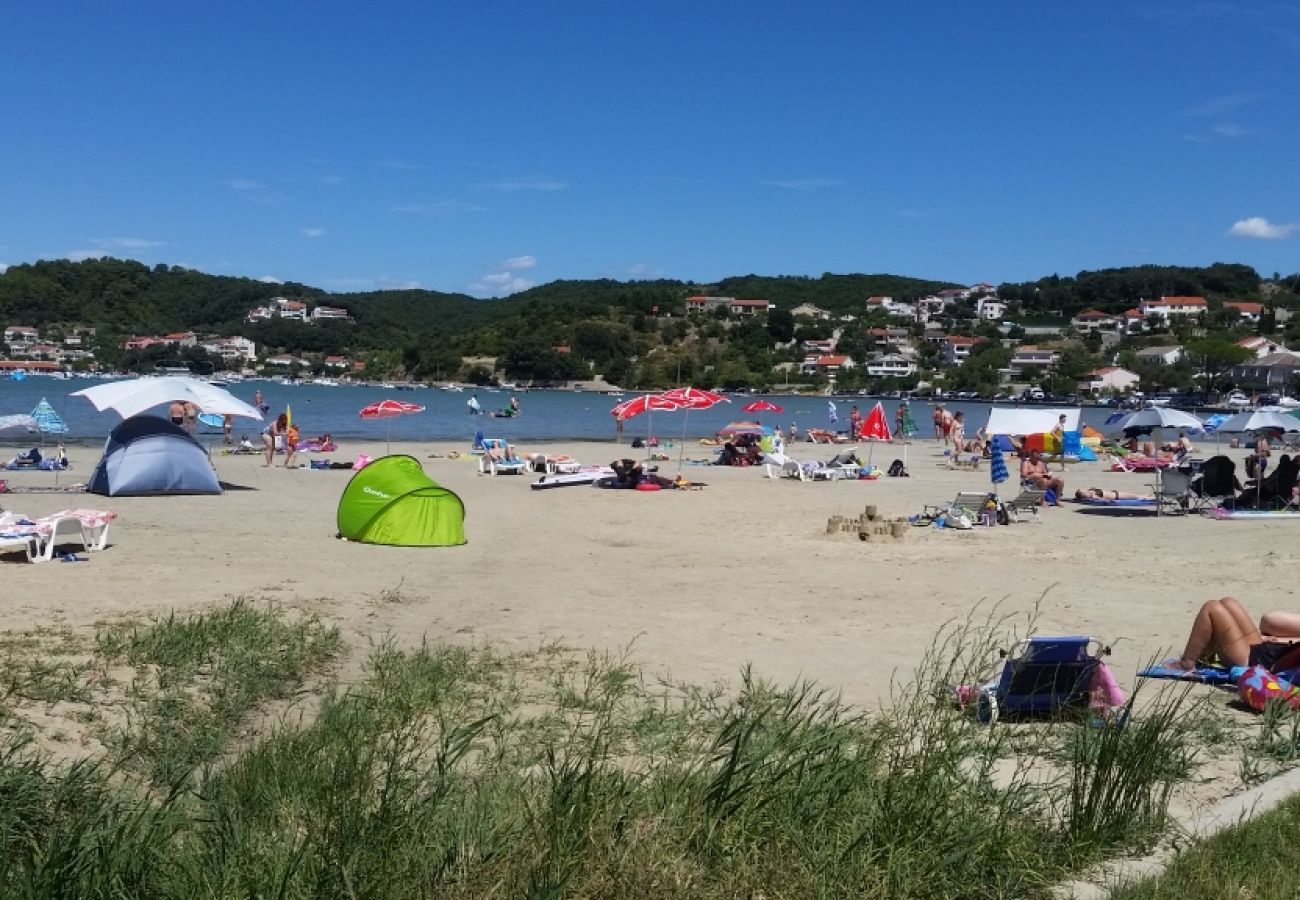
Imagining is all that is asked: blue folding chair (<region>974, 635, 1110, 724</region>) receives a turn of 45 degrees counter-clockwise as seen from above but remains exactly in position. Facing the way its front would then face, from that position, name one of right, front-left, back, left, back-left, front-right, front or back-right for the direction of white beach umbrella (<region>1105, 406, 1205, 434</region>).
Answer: front-right

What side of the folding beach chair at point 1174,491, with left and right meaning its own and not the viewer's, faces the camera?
back

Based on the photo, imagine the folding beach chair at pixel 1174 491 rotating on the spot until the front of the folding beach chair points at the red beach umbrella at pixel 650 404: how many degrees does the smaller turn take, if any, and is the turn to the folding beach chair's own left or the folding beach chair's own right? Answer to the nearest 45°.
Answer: approximately 90° to the folding beach chair's own left

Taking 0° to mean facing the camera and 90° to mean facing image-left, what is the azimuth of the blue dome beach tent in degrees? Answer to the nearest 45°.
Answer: approximately 180°

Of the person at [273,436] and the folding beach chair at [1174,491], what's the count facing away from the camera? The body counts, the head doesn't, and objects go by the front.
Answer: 1

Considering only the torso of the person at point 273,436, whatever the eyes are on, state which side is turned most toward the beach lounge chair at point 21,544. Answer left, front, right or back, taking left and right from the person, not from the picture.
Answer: right

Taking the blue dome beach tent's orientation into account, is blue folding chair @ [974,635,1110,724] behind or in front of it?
behind

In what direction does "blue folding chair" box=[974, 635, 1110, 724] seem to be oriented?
away from the camera

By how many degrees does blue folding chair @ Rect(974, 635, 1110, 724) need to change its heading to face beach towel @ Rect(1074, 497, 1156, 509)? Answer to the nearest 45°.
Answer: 0° — it already faces it

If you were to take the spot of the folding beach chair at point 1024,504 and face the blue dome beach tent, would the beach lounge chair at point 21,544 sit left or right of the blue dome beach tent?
left

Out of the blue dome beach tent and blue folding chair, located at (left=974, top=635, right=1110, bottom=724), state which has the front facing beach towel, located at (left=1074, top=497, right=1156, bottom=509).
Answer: the blue folding chair

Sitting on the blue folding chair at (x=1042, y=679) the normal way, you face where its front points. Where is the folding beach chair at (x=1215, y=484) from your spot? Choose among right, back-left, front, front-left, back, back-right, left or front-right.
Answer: front

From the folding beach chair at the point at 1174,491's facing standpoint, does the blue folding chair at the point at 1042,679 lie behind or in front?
behind
